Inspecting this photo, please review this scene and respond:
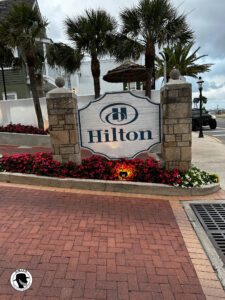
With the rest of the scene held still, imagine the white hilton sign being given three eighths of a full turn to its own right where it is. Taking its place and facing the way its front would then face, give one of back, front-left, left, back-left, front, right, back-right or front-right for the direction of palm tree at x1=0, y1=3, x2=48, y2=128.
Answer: front

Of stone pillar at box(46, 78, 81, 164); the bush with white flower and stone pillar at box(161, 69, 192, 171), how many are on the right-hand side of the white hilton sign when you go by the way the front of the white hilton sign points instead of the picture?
1

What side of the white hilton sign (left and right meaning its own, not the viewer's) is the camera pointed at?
front

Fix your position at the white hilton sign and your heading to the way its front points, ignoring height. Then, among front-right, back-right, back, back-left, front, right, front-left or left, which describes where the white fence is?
back-right

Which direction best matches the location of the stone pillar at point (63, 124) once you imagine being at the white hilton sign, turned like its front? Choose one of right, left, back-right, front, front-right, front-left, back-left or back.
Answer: right

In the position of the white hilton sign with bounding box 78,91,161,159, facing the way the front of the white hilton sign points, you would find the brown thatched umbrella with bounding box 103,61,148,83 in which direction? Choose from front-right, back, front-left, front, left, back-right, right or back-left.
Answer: back

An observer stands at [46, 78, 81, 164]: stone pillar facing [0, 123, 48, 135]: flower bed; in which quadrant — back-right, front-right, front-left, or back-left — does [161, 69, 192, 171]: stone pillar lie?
back-right

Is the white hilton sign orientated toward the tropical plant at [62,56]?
no

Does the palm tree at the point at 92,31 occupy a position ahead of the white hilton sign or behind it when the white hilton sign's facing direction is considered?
behind

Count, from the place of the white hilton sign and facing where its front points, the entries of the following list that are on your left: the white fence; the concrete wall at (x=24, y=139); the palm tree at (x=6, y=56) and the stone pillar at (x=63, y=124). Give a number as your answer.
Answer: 0

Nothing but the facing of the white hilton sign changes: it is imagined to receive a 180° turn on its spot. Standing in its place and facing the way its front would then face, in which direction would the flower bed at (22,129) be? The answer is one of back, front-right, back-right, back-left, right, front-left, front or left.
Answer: front-left

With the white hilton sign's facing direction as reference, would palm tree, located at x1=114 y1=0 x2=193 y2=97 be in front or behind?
behind
